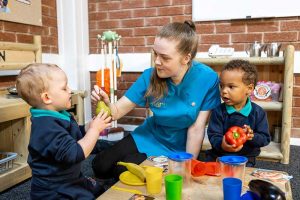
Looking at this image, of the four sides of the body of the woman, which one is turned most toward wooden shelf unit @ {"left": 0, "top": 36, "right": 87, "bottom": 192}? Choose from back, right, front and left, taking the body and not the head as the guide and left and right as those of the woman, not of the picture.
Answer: right

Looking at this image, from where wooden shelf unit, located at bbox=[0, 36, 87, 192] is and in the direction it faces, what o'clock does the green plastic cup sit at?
The green plastic cup is roughly at 1 o'clock from the wooden shelf unit.

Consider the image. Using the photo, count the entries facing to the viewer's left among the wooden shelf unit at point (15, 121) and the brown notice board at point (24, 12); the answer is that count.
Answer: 0

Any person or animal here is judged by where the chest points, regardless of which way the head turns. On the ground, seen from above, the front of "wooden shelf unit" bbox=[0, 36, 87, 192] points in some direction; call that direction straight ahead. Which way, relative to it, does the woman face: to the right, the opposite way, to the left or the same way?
to the right

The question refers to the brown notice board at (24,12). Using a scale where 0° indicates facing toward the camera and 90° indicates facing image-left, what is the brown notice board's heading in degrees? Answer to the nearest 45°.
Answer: approximately 315°

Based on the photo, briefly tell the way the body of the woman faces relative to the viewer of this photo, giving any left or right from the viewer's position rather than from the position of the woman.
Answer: facing the viewer and to the left of the viewer

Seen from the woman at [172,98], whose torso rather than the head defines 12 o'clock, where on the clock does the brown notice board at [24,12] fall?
The brown notice board is roughly at 3 o'clock from the woman.

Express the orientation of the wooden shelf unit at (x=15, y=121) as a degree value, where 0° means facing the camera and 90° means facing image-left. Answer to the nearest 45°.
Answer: approximately 315°
